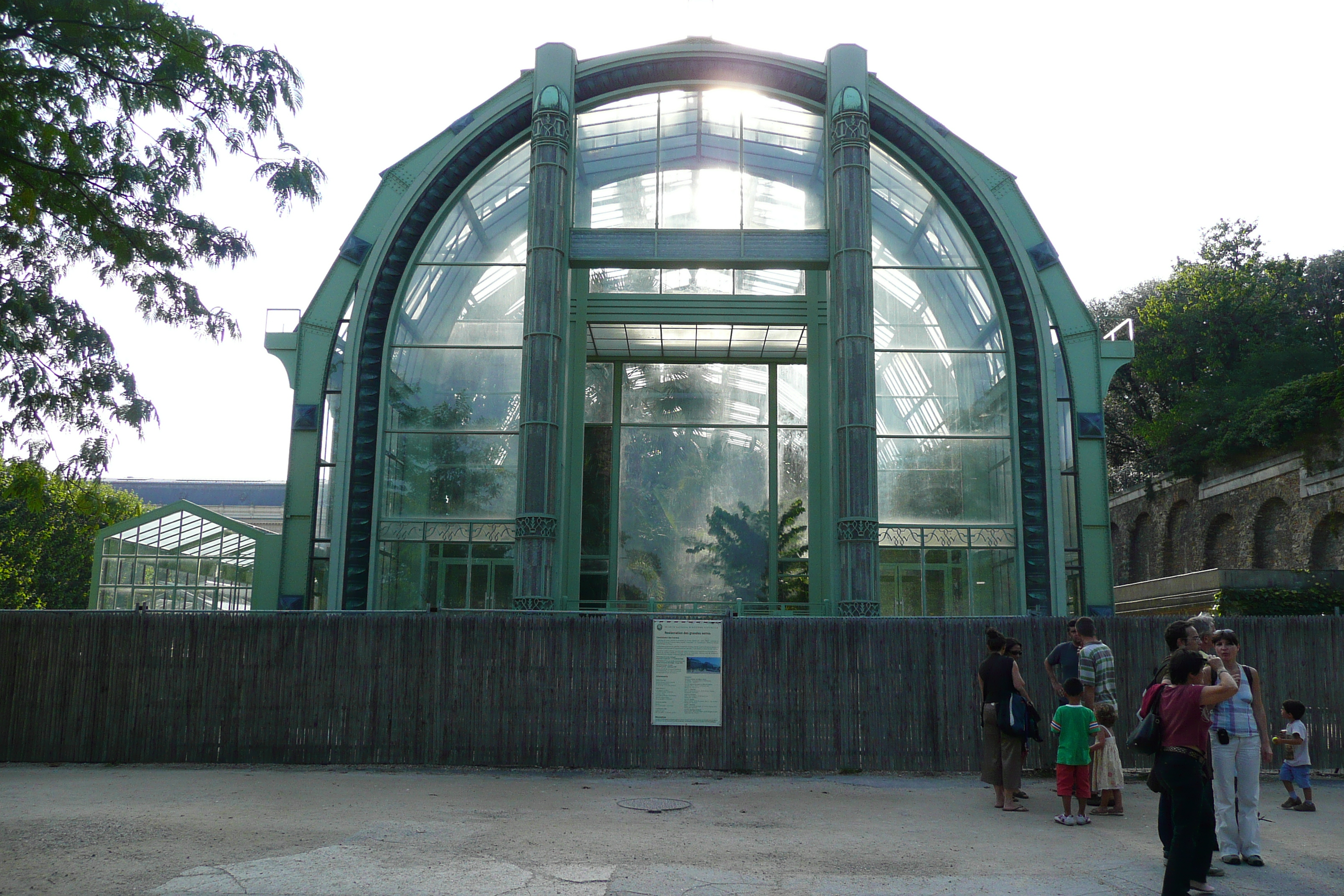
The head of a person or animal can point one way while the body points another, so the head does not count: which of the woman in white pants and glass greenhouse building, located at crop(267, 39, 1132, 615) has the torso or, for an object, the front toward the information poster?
the glass greenhouse building

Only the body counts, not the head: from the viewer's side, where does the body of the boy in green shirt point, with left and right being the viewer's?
facing away from the viewer

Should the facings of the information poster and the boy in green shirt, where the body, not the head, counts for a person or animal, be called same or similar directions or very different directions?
very different directions

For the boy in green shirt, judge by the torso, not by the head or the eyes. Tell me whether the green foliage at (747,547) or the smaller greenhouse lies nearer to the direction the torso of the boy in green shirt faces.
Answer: the green foliage

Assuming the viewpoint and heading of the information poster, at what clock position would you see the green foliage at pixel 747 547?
The green foliage is roughly at 6 o'clock from the information poster.

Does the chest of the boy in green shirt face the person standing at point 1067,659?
yes

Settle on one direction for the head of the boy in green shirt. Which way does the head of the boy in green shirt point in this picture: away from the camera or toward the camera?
away from the camera

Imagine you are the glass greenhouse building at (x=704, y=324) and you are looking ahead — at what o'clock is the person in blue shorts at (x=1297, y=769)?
The person in blue shorts is roughly at 11 o'clock from the glass greenhouse building.

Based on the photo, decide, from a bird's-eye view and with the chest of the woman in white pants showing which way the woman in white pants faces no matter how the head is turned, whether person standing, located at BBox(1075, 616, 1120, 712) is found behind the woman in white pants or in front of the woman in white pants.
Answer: behind

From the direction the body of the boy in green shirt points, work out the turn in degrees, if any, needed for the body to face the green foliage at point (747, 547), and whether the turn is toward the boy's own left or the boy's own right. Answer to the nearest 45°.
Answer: approximately 45° to the boy's own left
